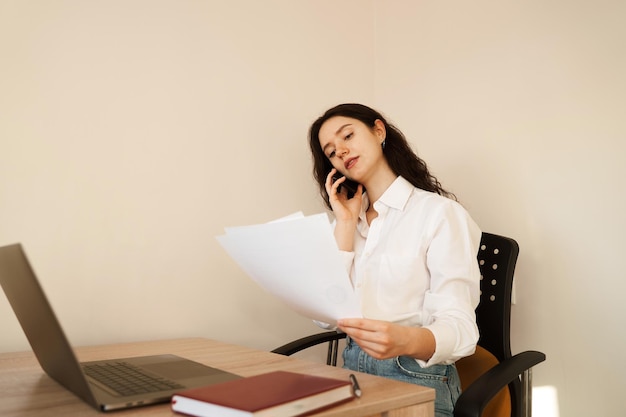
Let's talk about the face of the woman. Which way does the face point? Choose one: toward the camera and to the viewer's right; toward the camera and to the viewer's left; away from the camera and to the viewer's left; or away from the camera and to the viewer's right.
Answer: toward the camera and to the viewer's left

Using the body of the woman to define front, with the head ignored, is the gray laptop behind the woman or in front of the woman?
in front

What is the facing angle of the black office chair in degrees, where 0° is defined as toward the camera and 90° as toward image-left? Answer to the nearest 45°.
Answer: approximately 45°

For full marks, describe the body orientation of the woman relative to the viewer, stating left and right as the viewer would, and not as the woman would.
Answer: facing the viewer and to the left of the viewer

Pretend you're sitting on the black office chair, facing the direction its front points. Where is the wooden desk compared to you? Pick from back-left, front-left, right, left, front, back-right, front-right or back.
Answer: front
